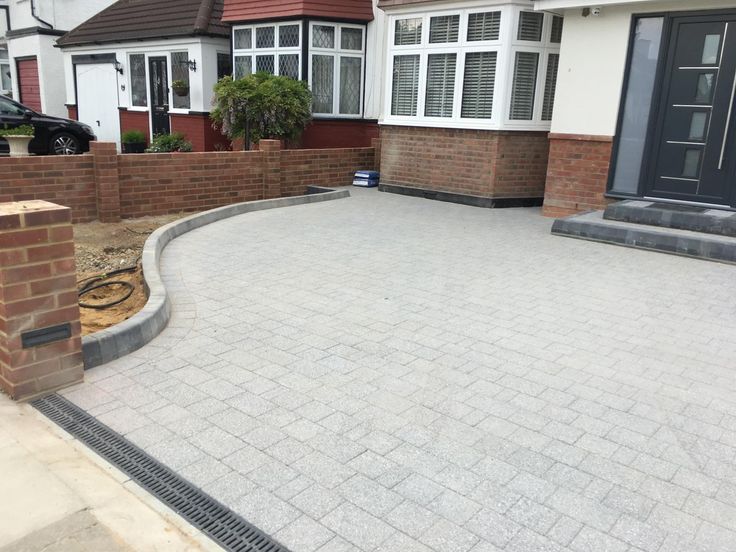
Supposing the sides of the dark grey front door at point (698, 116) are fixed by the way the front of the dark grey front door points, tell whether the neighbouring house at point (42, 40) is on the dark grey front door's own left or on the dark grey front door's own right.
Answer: on the dark grey front door's own right

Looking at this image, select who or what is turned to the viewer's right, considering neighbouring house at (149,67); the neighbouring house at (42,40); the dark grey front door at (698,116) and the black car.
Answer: the black car

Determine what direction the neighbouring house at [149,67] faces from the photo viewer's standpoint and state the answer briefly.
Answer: facing the viewer and to the left of the viewer

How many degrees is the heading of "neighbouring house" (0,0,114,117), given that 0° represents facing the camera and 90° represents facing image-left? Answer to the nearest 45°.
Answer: approximately 45°

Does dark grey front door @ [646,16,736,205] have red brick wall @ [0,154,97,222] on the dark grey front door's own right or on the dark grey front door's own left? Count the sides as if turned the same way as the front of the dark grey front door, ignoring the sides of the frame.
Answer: on the dark grey front door's own right

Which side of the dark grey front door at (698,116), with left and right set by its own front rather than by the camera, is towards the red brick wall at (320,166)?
right

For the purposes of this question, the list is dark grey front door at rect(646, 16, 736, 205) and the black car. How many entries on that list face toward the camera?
1

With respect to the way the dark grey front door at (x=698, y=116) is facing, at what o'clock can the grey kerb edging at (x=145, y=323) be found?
The grey kerb edging is roughly at 1 o'clock from the dark grey front door.

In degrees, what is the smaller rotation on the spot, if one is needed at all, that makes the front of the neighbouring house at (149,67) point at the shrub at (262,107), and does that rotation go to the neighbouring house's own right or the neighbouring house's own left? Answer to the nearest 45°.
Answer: approximately 45° to the neighbouring house's own left

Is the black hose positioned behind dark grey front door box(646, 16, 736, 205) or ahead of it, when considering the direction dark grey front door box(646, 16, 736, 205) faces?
ahead

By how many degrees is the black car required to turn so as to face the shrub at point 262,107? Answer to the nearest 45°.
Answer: approximately 45° to its right

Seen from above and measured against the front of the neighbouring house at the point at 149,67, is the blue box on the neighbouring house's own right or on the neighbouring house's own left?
on the neighbouring house's own left

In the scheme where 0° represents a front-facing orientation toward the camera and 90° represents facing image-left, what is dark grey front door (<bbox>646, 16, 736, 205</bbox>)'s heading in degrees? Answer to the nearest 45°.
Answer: approximately 0°

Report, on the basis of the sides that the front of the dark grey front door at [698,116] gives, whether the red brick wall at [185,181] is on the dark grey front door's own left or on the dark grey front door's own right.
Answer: on the dark grey front door's own right

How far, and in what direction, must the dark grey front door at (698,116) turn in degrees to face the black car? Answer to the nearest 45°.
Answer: approximately 90° to its right

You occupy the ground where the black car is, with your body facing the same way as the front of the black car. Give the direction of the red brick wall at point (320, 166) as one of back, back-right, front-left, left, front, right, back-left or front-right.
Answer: front-right
